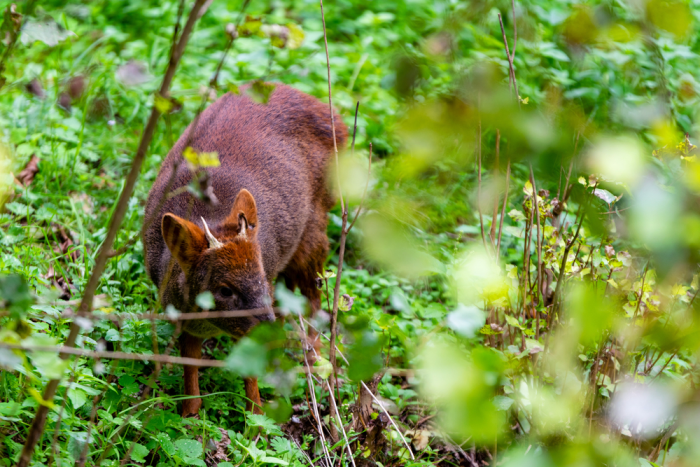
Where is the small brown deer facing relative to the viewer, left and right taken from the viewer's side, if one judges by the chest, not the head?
facing the viewer and to the left of the viewer

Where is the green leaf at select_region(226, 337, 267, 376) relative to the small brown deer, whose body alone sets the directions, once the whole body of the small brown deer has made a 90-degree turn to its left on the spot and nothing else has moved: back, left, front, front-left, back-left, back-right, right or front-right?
front-right

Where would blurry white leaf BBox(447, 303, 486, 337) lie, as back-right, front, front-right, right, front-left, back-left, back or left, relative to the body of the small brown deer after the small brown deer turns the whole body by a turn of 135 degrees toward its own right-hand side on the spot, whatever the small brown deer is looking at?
back
